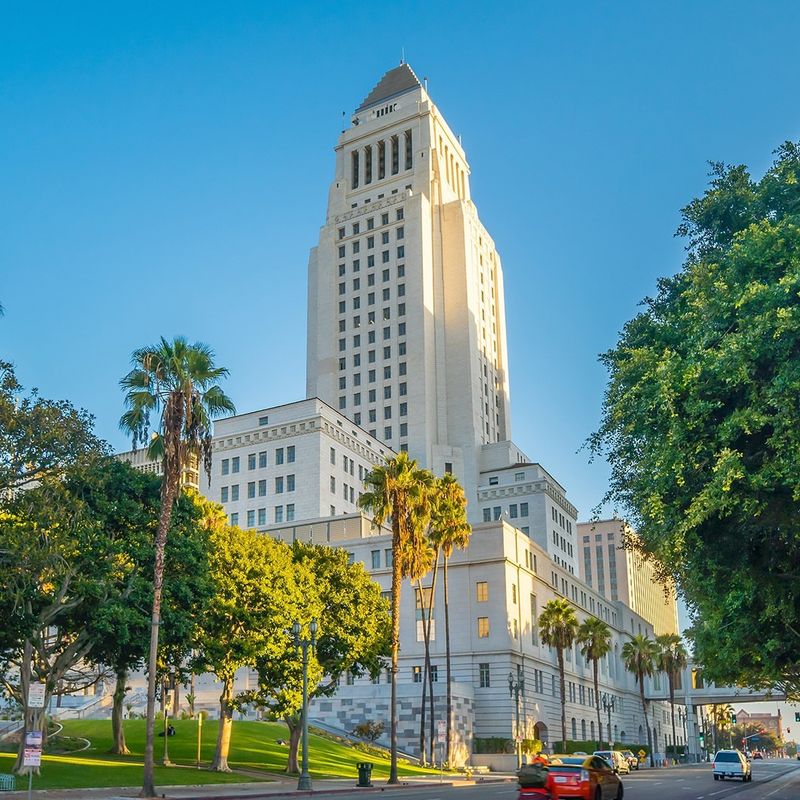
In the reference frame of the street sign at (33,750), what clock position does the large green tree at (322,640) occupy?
The large green tree is roughly at 7 o'clock from the street sign.

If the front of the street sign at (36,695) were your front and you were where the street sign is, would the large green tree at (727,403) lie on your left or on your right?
on your left

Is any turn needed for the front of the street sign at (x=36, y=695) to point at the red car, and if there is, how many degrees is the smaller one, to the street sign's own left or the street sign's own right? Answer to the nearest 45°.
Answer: approximately 90° to the street sign's own left

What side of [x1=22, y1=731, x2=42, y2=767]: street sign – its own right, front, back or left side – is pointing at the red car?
left

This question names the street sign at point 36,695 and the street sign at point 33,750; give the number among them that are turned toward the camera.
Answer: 2
